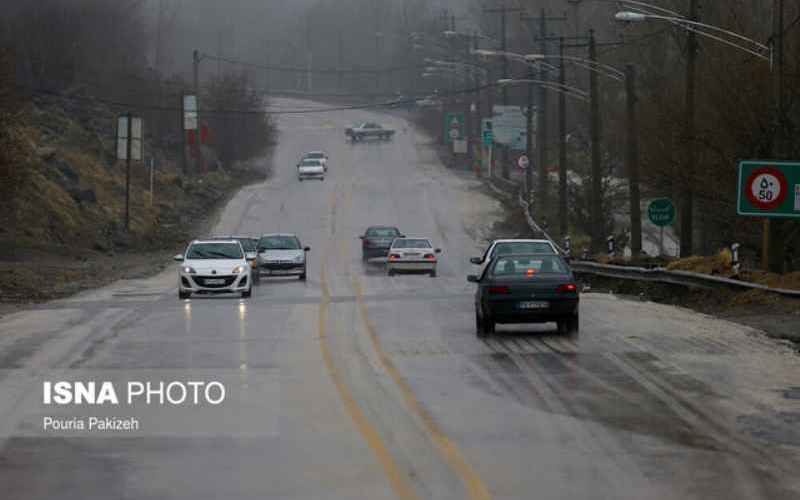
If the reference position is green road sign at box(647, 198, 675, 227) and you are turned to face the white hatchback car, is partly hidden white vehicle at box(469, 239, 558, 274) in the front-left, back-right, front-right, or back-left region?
front-left

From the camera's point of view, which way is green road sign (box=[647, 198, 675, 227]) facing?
toward the camera

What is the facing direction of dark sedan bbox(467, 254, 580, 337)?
away from the camera

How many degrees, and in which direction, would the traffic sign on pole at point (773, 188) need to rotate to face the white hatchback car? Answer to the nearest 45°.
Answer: approximately 90° to its right

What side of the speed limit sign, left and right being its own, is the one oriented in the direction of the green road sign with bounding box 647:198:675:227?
back

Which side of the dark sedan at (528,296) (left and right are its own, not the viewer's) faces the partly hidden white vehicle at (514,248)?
front

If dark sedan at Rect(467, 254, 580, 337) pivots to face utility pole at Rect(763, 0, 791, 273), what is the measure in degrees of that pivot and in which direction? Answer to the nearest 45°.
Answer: approximately 45° to its right

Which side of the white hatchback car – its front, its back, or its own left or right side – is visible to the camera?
front

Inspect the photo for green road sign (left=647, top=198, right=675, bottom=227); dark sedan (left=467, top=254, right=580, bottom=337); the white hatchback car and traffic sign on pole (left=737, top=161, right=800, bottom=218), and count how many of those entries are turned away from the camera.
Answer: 1

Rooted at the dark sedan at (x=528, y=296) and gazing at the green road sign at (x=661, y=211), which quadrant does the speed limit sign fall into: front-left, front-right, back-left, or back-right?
front-right
